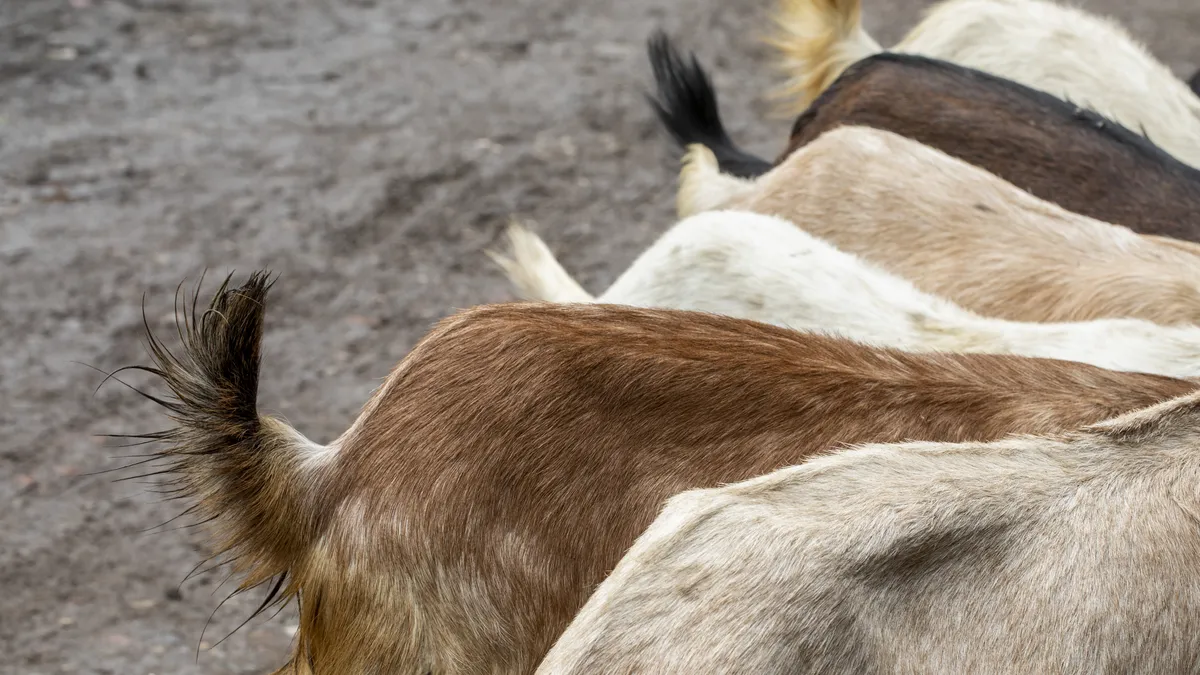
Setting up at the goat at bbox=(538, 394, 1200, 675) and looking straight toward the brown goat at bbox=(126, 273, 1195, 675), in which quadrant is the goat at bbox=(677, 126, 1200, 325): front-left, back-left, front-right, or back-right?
front-right

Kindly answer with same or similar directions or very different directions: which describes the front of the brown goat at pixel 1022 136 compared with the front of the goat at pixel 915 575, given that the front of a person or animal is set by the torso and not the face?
same or similar directions

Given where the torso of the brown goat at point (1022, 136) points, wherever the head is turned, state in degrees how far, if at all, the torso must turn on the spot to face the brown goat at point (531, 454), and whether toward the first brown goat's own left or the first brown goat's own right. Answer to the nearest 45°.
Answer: approximately 135° to the first brown goat's own right

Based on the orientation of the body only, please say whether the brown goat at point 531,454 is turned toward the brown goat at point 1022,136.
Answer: no

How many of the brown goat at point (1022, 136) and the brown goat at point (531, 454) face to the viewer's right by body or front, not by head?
2

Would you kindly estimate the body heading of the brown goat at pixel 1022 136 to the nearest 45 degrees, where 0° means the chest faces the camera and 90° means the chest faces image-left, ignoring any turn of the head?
approximately 270°

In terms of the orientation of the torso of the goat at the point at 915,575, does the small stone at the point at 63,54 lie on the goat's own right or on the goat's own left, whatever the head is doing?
on the goat's own left

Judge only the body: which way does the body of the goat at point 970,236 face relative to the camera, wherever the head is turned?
to the viewer's right

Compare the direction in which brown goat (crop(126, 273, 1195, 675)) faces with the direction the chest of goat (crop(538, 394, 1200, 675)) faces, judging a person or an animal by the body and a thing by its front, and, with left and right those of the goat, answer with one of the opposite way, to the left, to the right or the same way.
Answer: the same way

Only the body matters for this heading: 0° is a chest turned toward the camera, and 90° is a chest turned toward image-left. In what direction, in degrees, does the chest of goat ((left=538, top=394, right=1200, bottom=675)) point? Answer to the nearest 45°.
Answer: approximately 270°

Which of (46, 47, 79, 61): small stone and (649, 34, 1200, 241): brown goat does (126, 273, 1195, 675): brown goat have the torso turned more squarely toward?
the brown goat

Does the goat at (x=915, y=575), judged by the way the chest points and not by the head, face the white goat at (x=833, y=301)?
no

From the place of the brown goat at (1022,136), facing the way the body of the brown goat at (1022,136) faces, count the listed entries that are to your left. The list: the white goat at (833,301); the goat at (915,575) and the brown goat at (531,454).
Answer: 0

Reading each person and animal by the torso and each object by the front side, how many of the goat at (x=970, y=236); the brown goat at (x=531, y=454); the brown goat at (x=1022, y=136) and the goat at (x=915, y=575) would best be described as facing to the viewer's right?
4

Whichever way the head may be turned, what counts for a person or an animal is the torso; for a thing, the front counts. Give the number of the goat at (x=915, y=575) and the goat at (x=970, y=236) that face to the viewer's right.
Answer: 2

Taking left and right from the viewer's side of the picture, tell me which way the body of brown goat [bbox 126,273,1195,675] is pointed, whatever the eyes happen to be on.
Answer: facing to the right of the viewer

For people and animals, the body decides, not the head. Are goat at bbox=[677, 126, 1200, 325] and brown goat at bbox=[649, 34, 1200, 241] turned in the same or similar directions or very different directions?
same or similar directions

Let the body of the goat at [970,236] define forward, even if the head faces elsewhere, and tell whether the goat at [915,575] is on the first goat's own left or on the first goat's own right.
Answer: on the first goat's own right

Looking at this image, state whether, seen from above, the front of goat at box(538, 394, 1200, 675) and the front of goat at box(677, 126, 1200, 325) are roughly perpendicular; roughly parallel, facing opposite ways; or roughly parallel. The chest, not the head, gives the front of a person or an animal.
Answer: roughly parallel
